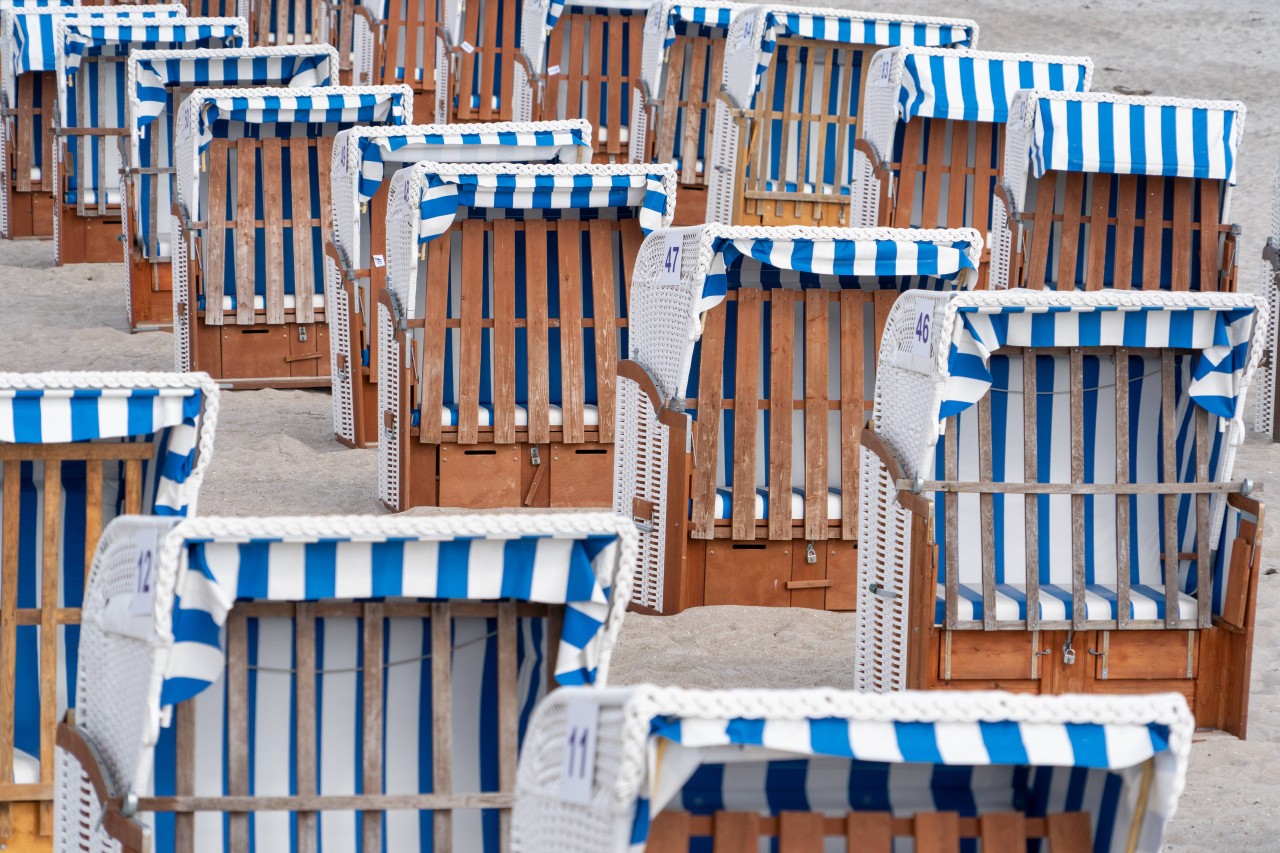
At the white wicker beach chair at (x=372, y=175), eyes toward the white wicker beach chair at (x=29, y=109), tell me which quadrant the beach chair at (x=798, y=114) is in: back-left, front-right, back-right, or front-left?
front-right

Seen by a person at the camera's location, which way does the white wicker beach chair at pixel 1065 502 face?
facing the viewer

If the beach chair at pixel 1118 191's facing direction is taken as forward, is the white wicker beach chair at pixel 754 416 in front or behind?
in front

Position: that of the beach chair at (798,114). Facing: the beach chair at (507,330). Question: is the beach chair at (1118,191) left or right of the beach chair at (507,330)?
left

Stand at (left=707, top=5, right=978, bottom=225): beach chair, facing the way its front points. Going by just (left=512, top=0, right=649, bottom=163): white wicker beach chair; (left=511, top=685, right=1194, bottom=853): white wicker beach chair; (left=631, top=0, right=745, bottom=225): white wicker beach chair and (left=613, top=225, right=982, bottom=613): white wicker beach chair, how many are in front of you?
2

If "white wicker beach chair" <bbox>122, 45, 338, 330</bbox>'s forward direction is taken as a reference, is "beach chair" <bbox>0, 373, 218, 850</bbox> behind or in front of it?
in front

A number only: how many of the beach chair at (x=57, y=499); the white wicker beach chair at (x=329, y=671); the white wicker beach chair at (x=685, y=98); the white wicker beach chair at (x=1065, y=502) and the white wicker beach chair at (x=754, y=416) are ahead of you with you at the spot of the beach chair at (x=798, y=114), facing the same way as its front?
4

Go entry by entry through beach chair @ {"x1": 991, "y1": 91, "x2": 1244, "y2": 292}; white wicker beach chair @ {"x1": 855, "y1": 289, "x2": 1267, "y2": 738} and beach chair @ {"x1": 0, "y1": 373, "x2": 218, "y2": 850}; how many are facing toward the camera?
3

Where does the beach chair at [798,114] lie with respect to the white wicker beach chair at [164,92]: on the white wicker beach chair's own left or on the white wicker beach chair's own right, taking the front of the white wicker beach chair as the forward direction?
on the white wicker beach chair's own left

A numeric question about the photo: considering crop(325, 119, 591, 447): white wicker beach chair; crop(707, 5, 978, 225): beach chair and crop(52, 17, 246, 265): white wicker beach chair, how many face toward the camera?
3

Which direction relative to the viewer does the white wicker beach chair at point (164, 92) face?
toward the camera

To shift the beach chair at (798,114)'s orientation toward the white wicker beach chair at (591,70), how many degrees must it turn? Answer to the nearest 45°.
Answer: approximately 135° to its right

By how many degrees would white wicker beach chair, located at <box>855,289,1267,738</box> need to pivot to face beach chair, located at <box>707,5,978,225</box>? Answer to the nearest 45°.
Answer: approximately 180°

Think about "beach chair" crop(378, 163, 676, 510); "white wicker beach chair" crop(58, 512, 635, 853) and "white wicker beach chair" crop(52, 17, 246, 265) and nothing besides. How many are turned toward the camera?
3

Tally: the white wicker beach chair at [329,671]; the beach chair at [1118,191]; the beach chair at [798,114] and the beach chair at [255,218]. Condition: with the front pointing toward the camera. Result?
4

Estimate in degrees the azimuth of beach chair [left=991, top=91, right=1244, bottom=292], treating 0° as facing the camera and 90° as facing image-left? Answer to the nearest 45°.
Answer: approximately 0°

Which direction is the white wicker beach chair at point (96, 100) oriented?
toward the camera
